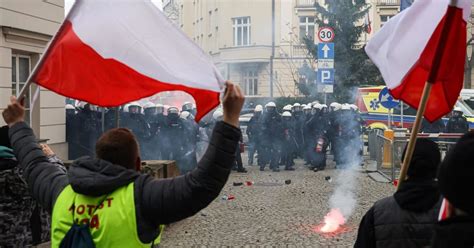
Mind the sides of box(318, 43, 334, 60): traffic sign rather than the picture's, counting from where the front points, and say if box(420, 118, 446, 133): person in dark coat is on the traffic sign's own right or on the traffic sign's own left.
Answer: on the traffic sign's own left

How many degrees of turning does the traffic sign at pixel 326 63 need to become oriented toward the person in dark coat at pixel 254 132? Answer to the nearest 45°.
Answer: approximately 90° to its right

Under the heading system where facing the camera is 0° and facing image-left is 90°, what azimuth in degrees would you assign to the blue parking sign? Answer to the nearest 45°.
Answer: approximately 0°

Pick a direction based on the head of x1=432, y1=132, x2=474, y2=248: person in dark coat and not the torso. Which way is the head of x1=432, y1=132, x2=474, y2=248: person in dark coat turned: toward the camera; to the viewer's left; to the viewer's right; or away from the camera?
away from the camera

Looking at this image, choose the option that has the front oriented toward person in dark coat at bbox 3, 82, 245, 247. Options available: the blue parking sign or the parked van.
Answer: the blue parking sign

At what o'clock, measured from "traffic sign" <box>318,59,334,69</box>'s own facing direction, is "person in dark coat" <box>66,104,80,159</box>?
The person in dark coat is roughly at 2 o'clock from the traffic sign.

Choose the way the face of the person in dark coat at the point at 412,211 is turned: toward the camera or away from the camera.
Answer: away from the camera
